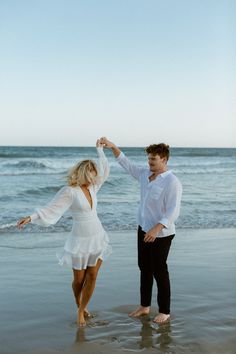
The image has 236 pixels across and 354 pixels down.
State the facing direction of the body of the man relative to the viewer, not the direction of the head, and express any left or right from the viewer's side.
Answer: facing the viewer and to the left of the viewer

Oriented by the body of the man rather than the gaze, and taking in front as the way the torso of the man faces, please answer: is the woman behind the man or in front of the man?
in front
